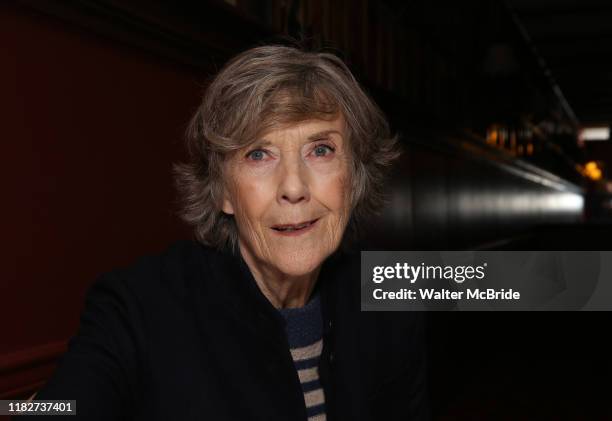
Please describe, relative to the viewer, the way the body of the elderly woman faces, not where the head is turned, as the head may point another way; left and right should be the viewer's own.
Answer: facing the viewer and to the right of the viewer
